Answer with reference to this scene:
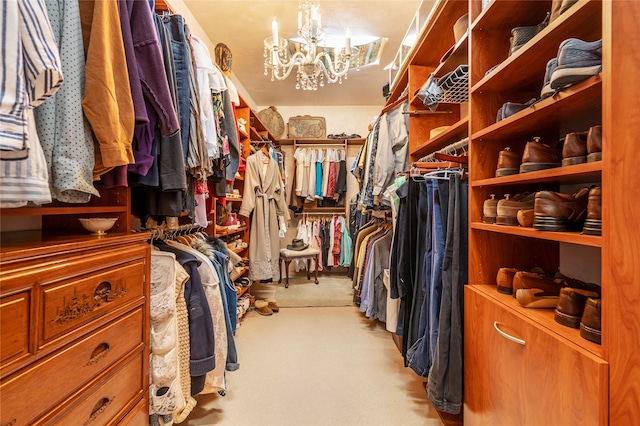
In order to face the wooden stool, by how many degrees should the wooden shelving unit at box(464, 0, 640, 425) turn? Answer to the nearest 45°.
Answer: approximately 90° to its right

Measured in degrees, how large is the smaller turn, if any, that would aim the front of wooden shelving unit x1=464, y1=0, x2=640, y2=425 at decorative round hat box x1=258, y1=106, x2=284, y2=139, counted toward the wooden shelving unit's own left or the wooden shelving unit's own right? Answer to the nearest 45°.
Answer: approximately 90° to the wooden shelving unit's own right

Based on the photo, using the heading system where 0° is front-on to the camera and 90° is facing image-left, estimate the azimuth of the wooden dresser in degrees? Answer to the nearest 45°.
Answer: approximately 315°

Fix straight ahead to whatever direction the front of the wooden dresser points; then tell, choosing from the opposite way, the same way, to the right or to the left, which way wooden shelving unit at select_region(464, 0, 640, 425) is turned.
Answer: the opposite way

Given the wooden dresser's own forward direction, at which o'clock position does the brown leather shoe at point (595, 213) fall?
The brown leather shoe is roughly at 12 o'clock from the wooden dresser.

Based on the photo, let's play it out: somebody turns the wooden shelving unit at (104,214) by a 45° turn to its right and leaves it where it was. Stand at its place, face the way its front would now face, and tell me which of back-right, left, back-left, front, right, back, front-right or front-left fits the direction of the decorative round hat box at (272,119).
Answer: back-left

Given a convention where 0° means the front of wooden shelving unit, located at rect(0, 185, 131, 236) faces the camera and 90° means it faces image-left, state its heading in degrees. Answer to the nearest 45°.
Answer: approximately 315°
